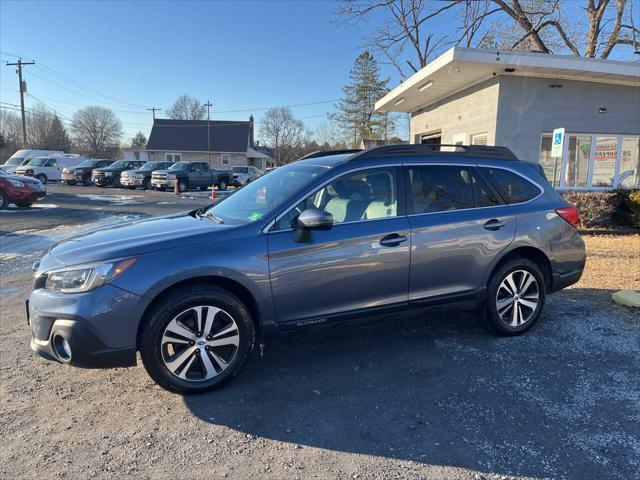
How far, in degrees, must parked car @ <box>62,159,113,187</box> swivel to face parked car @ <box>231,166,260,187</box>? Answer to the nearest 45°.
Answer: approximately 135° to its left

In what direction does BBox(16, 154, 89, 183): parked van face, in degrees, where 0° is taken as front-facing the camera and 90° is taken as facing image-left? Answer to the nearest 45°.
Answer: approximately 45°

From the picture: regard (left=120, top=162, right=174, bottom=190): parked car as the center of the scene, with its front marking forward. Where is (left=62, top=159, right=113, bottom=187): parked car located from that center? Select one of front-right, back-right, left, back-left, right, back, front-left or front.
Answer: right

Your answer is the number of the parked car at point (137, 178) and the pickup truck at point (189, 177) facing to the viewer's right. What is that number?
0

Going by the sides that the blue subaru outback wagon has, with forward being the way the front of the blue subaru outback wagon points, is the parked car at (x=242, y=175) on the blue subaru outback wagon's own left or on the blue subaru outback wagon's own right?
on the blue subaru outback wagon's own right

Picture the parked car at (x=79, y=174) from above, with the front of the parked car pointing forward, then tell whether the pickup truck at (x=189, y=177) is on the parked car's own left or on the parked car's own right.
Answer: on the parked car's own left

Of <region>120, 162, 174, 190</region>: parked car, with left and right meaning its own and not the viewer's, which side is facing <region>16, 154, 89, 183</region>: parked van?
right

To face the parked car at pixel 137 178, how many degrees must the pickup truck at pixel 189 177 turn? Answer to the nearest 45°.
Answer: approximately 45° to its right

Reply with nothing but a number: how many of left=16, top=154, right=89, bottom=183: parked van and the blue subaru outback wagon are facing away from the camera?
0

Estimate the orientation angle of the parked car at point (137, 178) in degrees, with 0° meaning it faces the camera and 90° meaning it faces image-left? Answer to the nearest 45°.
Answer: approximately 45°

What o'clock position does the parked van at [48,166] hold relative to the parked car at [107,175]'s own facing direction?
the parked van at [48,166] is roughly at 3 o'clock from the parked car at [107,175].

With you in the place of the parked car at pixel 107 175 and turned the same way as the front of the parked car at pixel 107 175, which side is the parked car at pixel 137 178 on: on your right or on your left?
on your left

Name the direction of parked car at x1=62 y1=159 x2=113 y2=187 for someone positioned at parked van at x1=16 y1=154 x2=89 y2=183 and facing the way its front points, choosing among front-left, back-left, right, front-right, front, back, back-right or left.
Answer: left

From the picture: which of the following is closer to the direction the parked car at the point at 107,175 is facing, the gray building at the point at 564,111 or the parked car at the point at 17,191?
the parked car

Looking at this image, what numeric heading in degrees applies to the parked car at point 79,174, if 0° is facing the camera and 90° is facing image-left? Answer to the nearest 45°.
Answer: approximately 45°

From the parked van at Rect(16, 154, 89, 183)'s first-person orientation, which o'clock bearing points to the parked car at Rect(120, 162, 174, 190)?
the parked car at Rect(120, 162, 174, 190) is roughly at 9 o'clock from the parked van at Rect(16, 154, 89, 183).
